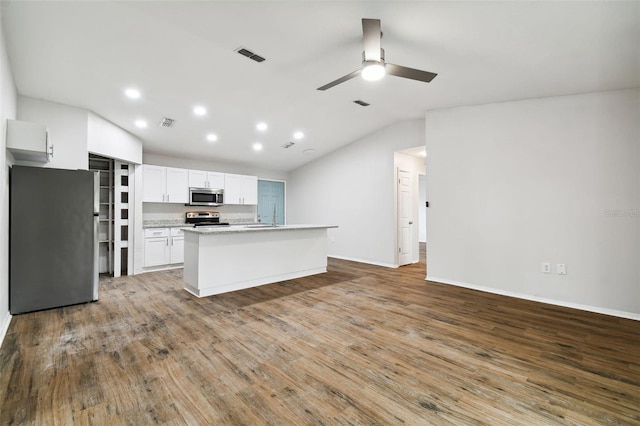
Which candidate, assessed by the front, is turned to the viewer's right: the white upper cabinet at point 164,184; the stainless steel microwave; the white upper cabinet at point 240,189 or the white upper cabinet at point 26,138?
the white upper cabinet at point 26,138

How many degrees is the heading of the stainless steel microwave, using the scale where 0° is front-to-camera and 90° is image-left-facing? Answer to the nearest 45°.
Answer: approximately 0°

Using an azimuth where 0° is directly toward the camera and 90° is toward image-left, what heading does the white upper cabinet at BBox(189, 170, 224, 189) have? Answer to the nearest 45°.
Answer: approximately 0°

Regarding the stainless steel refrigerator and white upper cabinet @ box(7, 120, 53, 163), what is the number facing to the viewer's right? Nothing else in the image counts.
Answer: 2

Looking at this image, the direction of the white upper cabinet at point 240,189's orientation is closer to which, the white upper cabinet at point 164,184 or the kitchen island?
the kitchen island

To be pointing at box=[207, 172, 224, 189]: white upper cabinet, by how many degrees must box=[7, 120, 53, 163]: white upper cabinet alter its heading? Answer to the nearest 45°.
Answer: approximately 45° to its left
